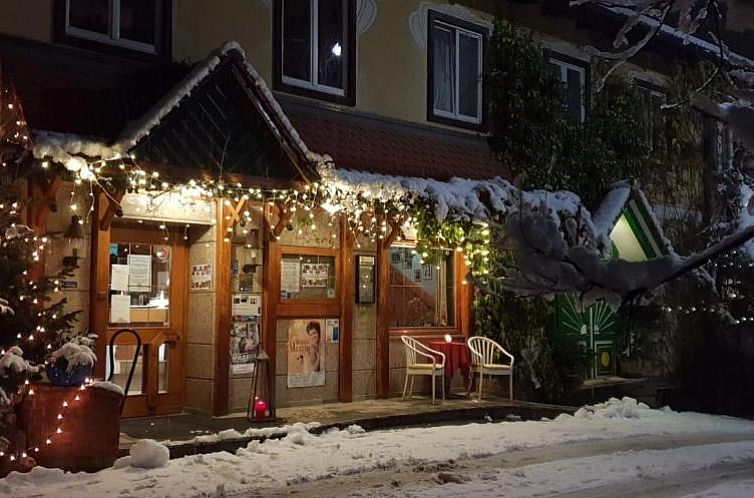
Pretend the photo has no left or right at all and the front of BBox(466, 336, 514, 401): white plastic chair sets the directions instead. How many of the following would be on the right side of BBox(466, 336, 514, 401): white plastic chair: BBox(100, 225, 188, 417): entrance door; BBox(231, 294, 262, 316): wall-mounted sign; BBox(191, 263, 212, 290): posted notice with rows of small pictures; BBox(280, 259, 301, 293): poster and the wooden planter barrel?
5

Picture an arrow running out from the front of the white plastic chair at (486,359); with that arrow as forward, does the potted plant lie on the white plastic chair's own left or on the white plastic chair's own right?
on the white plastic chair's own right

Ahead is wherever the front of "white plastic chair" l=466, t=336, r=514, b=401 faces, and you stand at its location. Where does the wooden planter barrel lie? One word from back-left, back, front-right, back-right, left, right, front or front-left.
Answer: right

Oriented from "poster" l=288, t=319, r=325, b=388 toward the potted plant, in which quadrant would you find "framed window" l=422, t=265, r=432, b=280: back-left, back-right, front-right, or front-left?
back-left

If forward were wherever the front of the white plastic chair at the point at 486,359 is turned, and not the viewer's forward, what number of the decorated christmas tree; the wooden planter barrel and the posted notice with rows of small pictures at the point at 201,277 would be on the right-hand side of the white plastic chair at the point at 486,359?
3

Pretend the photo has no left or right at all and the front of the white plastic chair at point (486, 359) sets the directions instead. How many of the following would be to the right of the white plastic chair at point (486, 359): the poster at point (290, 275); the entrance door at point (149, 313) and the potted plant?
3
